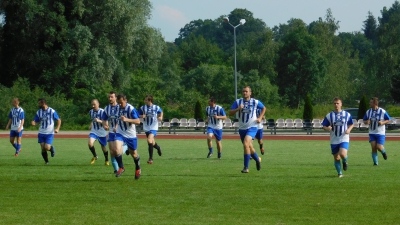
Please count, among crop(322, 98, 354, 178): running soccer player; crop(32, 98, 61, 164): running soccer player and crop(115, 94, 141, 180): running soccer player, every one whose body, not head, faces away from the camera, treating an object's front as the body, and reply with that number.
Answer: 0

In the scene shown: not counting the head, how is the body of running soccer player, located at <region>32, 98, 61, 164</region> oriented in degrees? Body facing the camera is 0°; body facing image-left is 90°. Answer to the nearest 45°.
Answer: approximately 45°

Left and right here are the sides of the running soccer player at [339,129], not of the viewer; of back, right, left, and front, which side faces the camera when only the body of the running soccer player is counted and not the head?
front

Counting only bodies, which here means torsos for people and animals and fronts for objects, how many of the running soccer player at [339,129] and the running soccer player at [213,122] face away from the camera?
0

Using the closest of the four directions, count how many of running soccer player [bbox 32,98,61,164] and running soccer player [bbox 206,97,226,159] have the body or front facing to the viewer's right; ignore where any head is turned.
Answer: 0

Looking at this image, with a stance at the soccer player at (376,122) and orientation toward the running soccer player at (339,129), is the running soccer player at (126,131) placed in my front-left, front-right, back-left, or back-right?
front-right

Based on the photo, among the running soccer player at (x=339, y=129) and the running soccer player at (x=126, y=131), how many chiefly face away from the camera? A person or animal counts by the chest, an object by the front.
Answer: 0

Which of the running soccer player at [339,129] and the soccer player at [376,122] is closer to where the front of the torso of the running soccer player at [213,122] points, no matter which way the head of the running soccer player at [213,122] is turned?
the running soccer player

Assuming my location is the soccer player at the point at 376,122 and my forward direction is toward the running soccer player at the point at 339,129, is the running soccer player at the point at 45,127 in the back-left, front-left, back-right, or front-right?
front-right

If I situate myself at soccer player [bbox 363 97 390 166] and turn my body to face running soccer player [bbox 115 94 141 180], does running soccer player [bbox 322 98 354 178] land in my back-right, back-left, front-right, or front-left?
front-left

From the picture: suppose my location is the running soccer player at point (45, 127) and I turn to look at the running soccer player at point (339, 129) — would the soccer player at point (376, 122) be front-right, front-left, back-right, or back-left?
front-left

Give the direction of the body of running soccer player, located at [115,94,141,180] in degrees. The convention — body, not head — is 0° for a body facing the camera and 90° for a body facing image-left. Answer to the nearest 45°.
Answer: approximately 45°

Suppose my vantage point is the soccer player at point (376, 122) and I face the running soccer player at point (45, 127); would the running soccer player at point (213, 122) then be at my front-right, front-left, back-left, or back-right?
front-right
